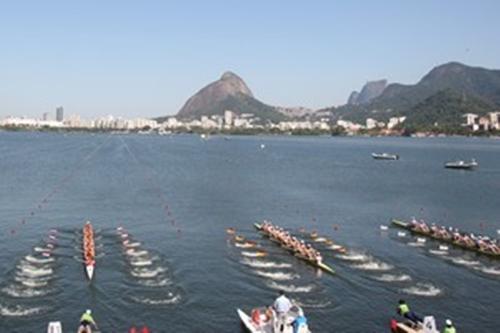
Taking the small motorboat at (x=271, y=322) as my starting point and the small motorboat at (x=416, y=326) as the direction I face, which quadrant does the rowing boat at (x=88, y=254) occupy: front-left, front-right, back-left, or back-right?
back-left

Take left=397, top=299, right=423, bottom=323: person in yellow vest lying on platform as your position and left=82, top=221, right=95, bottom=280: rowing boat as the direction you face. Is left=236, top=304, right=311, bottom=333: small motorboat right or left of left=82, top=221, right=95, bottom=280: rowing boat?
left

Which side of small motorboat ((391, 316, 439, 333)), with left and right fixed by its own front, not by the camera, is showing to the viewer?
left

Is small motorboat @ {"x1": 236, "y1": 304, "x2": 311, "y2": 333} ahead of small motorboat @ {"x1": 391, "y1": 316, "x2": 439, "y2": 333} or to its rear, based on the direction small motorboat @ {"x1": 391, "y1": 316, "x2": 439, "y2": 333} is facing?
ahead

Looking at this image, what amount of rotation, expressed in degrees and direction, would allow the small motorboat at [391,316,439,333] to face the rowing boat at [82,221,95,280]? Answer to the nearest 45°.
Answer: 0° — it already faces it
